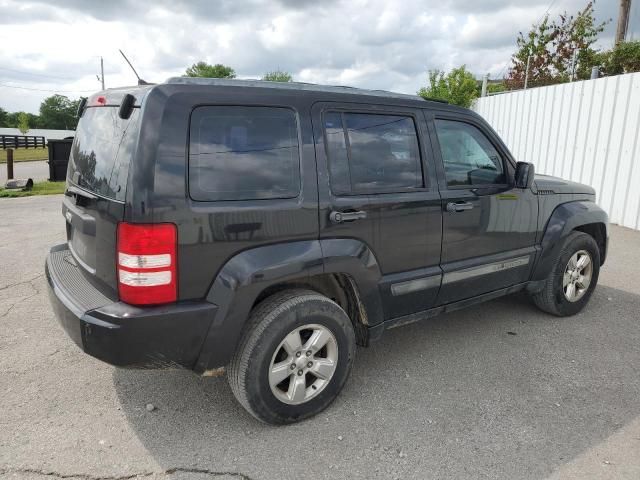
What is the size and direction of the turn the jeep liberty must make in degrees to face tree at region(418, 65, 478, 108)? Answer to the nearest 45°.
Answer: approximately 45° to its left

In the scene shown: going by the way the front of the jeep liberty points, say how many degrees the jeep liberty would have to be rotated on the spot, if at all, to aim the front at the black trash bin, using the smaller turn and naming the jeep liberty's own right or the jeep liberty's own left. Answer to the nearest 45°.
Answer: approximately 90° to the jeep liberty's own left

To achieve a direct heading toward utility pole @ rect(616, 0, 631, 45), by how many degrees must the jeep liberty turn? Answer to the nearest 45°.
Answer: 0° — it already faces it

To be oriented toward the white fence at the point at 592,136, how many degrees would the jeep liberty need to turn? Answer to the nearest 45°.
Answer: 0° — it already faces it

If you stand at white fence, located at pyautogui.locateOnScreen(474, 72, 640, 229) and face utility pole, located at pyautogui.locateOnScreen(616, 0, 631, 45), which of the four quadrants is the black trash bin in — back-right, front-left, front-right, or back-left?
back-left

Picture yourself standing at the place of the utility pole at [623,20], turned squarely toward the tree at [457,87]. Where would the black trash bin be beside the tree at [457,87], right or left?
left

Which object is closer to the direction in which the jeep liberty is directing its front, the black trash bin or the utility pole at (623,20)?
the utility pole

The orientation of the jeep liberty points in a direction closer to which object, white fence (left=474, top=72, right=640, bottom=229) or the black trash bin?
the white fence

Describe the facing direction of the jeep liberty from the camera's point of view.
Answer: facing away from the viewer and to the right of the viewer
